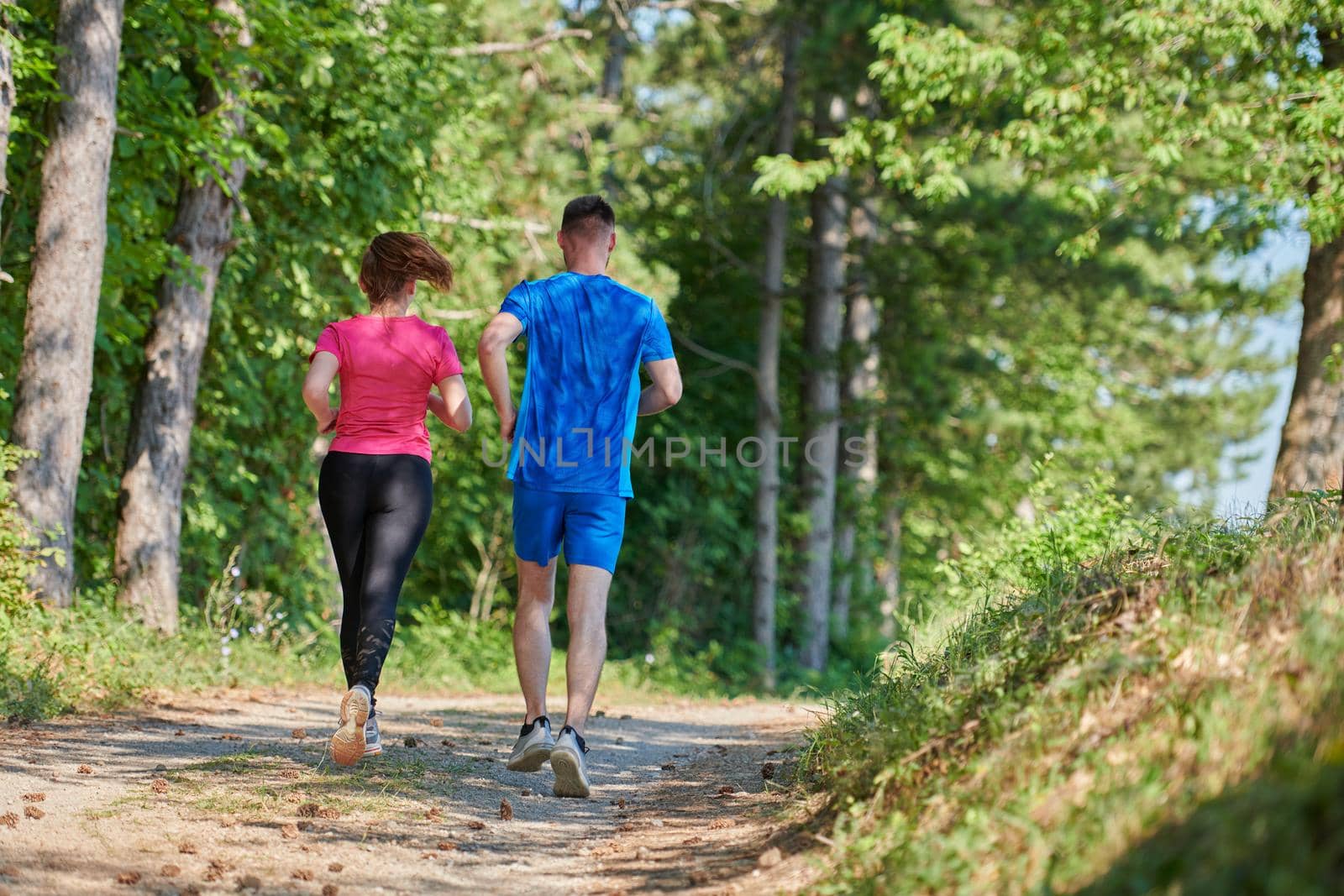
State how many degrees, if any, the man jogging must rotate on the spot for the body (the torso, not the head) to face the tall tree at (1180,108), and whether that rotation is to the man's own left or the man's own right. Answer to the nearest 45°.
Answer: approximately 45° to the man's own right

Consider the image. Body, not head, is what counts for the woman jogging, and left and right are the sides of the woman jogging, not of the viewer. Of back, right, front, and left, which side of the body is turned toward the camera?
back

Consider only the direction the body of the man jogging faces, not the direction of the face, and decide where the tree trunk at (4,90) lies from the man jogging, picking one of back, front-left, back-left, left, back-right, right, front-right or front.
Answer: front-left

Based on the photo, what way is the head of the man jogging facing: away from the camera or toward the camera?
away from the camera

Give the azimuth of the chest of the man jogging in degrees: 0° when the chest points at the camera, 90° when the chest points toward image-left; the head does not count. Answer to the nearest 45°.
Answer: approximately 180°

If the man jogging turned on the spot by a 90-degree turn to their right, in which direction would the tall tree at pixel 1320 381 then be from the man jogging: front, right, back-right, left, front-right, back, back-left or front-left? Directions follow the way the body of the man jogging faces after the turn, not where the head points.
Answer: front-left

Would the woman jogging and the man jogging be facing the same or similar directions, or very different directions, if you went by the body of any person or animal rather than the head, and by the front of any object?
same or similar directions

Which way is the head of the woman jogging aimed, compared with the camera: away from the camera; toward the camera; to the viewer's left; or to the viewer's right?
away from the camera

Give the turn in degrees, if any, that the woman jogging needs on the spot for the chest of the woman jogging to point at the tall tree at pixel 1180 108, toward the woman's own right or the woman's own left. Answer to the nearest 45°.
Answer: approximately 45° to the woman's own right

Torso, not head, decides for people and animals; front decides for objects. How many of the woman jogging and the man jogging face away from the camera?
2
